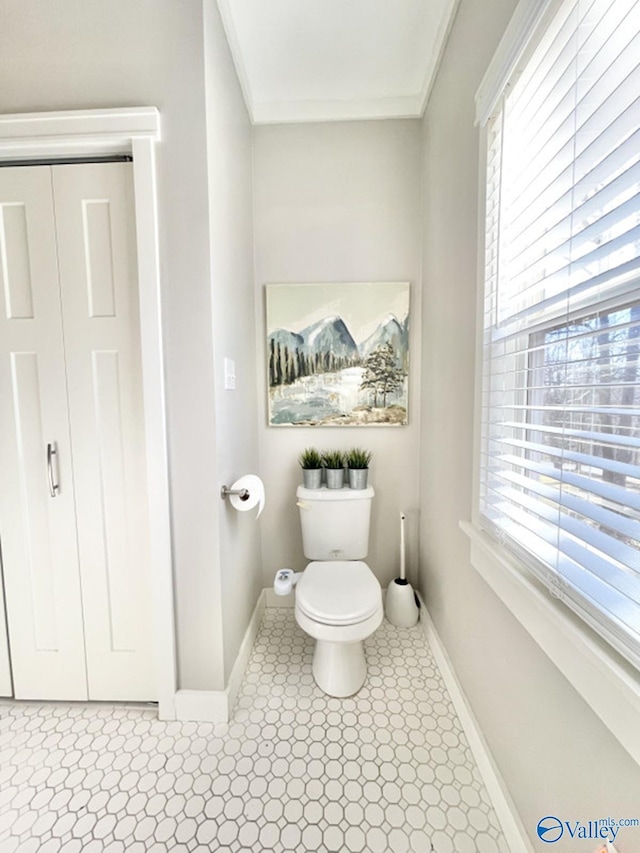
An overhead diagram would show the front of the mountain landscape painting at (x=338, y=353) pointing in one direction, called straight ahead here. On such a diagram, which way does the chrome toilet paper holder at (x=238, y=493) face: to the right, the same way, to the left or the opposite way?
to the left

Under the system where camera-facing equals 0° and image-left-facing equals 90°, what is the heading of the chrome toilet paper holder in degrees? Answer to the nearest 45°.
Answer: approximately 270°

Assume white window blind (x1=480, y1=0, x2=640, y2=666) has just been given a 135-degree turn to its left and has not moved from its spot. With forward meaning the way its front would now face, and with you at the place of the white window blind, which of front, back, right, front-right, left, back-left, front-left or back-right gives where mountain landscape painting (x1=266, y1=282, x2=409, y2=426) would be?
back-left

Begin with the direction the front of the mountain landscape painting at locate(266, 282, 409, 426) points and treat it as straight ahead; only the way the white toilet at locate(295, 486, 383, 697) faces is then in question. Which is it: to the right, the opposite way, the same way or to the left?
the same way

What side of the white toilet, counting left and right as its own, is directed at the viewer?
front

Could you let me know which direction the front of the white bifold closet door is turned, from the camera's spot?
facing the viewer

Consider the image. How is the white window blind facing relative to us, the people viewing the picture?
facing the viewer and to the left of the viewer

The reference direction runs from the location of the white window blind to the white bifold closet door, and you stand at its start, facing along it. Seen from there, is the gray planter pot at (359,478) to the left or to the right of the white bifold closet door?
right

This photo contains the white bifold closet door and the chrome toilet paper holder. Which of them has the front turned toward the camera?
the white bifold closet door

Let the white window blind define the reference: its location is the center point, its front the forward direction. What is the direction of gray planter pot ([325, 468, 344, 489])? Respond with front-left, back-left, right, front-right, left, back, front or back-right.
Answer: right

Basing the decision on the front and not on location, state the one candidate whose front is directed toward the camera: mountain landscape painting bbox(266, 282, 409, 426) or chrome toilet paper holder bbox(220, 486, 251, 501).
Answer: the mountain landscape painting

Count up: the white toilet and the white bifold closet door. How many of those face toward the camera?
2
